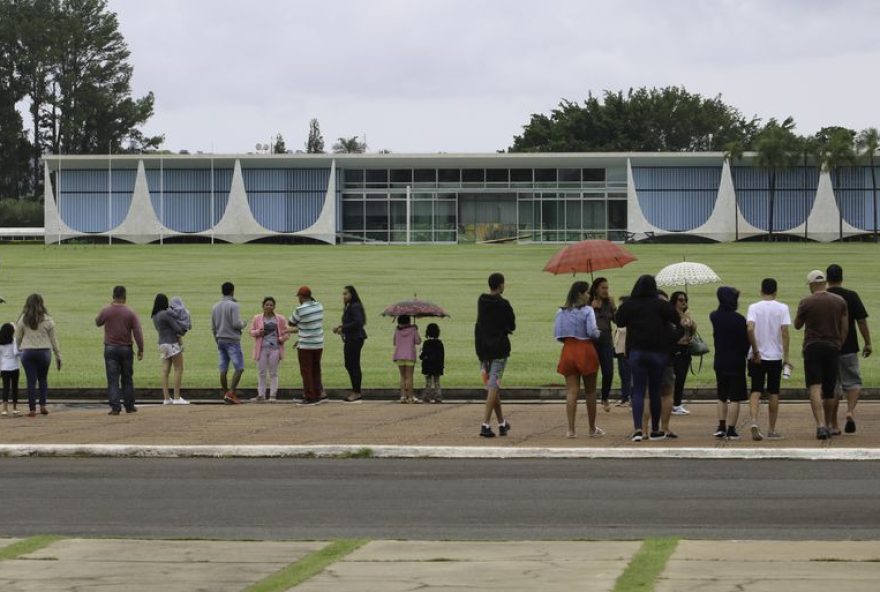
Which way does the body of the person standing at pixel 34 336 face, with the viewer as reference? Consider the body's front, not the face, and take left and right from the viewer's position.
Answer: facing away from the viewer

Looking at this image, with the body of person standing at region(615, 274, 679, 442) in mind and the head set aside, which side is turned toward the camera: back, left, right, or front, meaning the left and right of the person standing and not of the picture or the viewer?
back

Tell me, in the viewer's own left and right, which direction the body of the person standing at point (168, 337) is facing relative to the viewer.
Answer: facing away from the viewer and to the right of the viewer

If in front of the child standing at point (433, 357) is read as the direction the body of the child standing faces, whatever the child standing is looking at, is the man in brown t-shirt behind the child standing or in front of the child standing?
behind

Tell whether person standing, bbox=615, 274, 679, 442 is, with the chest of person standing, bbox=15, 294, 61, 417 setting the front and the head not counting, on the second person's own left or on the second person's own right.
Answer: on the second person's own right

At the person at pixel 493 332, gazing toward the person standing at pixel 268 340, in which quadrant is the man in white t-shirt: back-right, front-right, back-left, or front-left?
back-right

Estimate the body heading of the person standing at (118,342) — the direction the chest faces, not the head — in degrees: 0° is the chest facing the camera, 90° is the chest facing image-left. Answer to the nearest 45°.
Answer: approximately 180°

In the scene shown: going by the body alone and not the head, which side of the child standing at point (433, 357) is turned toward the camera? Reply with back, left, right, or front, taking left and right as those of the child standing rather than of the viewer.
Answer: back

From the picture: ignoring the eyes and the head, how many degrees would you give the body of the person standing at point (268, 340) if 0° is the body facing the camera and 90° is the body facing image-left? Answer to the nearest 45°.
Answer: approximately 0°

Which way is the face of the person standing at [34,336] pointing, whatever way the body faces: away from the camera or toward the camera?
away from the camera

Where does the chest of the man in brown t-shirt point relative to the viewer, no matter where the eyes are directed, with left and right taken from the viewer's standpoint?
facing away from the viewer

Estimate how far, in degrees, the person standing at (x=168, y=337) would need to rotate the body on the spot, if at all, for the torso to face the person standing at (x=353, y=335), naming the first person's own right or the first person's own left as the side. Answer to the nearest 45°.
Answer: approximately 45° to the first person's own right

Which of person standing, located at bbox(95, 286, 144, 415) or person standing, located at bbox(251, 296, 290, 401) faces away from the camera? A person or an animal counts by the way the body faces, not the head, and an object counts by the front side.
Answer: person standing, located at bbox(95, 286, 144, 415)

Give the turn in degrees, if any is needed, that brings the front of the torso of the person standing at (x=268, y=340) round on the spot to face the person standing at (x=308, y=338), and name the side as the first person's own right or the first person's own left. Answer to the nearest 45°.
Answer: approximately 45° to the first person's own left
